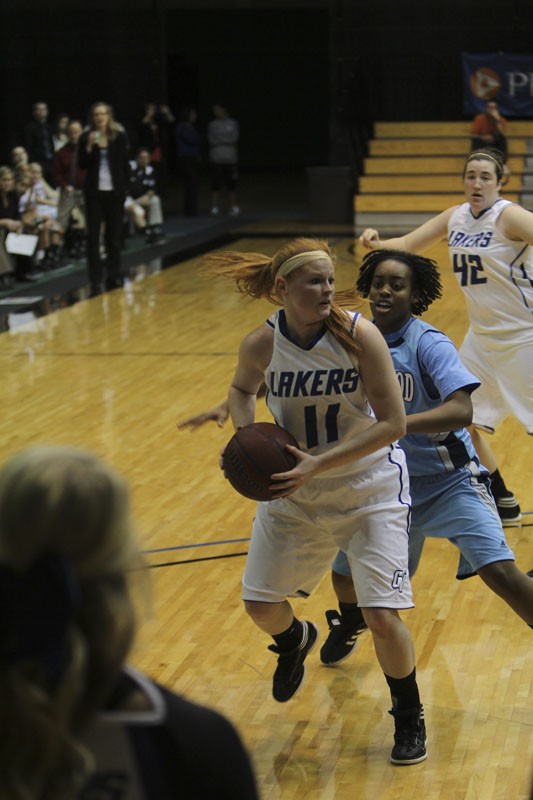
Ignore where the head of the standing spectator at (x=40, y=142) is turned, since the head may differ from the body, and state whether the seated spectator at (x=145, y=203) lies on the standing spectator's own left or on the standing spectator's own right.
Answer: on the standing spectator's own left

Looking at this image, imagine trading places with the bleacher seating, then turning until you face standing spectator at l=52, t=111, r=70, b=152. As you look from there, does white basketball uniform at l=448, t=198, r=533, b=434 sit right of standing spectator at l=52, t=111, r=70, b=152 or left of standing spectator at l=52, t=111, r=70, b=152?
left

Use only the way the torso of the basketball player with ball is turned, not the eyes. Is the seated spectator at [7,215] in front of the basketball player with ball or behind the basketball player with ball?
behind

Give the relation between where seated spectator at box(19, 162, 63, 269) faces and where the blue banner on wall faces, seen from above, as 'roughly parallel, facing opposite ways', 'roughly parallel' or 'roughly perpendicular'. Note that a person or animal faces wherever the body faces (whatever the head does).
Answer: roughly perpendicular

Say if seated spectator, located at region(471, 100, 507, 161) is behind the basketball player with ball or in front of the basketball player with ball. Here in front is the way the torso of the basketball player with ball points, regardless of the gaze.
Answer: behind

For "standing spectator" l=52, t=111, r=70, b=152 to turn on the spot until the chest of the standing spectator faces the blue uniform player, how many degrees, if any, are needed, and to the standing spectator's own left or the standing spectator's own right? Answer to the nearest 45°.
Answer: approximately 45° to the standing spectator's own right

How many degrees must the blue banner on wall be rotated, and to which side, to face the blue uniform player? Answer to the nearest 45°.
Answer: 0° — it already faces them

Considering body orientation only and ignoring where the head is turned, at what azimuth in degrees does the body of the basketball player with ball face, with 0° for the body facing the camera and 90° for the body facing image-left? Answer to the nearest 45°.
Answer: approximately 0°

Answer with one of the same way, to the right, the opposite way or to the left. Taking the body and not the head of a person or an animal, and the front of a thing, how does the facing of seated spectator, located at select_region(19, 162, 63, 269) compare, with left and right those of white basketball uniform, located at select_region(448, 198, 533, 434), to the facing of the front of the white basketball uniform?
to the left
